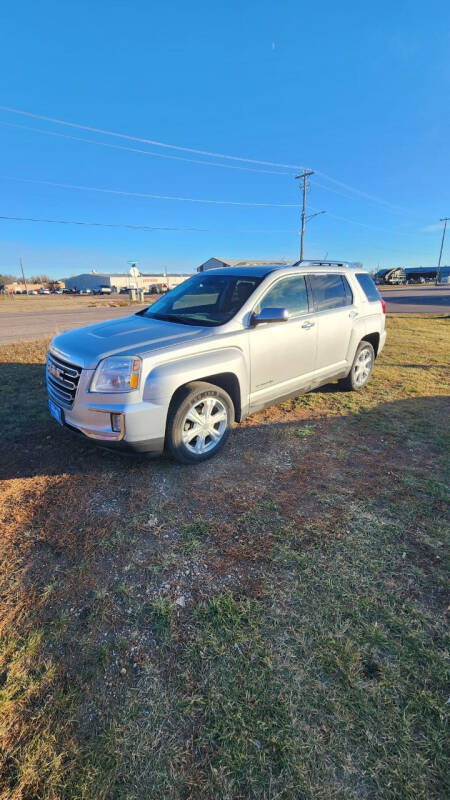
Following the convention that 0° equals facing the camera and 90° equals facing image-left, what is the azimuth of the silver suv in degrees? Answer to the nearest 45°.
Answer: approximately 45°
